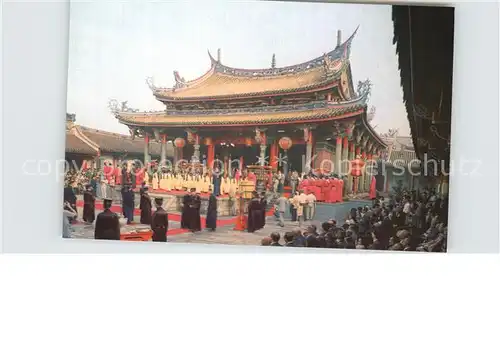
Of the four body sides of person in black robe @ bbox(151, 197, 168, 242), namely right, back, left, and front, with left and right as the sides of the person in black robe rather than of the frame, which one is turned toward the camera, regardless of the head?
back

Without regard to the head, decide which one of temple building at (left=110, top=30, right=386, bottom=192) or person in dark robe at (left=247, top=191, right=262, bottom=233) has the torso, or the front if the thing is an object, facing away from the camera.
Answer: the person in dark robe

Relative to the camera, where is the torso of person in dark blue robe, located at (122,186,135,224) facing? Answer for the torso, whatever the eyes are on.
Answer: away from the camera

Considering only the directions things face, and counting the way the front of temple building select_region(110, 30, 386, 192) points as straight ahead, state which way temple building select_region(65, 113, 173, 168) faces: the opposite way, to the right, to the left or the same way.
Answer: to the left

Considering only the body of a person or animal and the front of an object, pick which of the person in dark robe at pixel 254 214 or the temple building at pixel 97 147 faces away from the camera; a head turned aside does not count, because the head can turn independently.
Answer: the person in dark robe

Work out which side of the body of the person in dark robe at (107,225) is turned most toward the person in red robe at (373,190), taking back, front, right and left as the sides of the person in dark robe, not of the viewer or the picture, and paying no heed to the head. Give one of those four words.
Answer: right

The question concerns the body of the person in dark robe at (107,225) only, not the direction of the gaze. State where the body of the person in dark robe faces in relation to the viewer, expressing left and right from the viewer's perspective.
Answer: facing away from the viewer

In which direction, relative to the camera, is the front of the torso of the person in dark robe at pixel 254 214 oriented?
away from the camera
